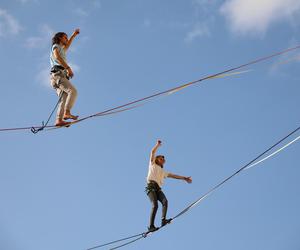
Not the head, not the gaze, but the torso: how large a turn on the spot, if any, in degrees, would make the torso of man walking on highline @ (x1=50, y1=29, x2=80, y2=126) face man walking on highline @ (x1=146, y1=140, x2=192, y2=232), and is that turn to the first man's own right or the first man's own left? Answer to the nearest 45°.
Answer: approximately 45° to the first man's own left
